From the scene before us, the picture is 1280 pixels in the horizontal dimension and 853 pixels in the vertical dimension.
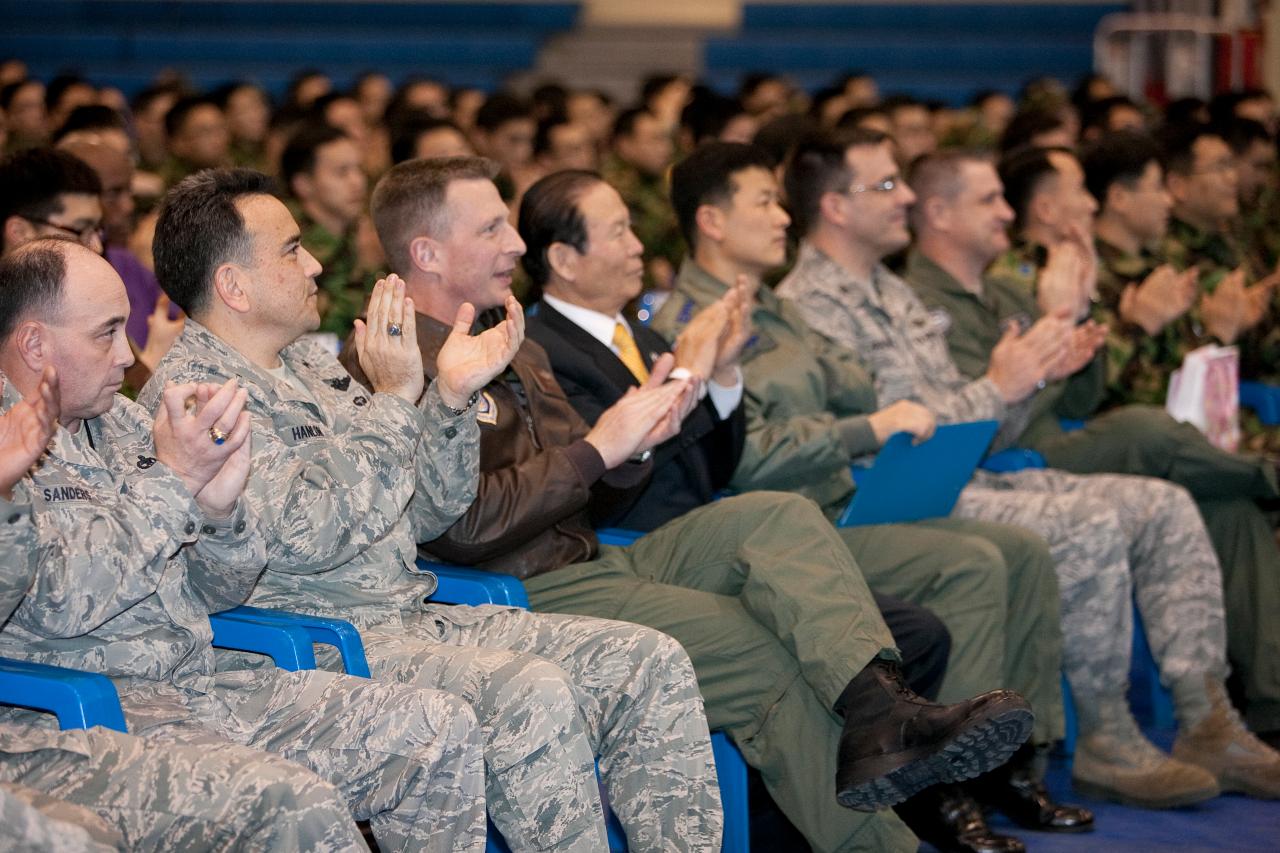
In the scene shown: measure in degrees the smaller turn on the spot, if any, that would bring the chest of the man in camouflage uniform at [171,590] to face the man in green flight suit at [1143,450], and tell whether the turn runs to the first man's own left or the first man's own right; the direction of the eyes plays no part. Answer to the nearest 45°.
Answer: approximately 45° to the first man's own left

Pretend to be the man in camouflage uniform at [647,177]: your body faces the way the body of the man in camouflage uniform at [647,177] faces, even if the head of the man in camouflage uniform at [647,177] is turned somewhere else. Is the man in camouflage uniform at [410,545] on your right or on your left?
on your right

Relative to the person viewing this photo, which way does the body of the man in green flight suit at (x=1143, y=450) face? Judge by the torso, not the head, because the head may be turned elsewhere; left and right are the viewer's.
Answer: facing to the right of the viewer

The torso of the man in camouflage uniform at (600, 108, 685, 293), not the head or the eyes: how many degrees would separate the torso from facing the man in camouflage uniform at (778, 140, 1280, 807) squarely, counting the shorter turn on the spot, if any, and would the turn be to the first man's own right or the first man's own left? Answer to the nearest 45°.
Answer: approximately 45° to the first man's own right

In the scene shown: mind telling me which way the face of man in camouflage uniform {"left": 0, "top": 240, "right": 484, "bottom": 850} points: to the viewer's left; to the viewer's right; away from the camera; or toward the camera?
to the viewer's right

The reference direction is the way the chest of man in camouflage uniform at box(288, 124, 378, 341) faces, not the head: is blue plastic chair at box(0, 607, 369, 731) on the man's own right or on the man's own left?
on the man's own right

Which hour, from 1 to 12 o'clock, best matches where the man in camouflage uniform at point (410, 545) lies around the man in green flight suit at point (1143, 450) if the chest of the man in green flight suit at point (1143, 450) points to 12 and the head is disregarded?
the man in camouflage uniform at point (410, 545) is roughly at 4 o'clock from the man in green flight suit at point (1143, 450).

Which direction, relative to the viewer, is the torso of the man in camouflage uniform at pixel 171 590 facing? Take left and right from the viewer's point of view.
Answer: facing to the right of the viewer

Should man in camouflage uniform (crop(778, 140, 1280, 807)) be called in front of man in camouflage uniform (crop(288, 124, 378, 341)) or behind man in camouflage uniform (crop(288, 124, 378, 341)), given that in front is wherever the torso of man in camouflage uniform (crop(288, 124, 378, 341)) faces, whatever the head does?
in front

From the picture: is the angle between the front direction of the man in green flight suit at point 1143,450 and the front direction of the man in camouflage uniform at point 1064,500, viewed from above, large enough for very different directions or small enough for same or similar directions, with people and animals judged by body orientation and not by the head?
same or similar directions

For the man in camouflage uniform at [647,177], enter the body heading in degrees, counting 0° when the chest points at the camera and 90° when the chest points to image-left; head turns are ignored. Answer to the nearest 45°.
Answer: approximately 315°

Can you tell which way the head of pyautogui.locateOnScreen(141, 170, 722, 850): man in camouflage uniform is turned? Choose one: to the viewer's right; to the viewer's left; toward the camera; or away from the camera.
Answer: to the viewer's right

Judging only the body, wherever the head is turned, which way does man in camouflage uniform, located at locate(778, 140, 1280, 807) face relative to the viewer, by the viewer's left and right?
facing to the right of the viewer

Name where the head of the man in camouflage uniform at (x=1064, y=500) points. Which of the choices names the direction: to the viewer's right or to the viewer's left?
to the viewer's right
